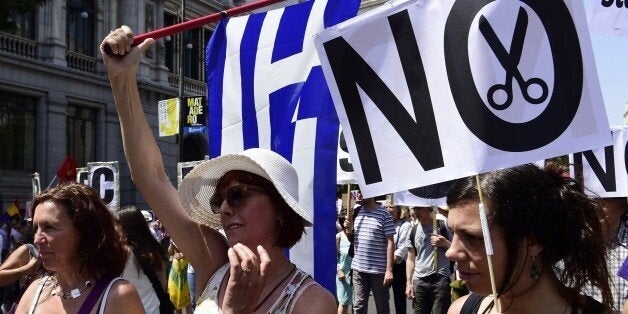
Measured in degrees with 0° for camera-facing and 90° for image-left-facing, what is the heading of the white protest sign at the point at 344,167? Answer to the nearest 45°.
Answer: approximately 0°

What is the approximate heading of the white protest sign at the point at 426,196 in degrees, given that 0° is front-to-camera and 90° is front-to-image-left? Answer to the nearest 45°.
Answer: approximately 0°

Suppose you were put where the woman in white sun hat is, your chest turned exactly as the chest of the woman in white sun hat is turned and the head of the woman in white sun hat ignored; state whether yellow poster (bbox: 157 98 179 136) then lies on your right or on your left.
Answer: on your right

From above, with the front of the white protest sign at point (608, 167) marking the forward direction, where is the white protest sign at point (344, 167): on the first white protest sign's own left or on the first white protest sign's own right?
on the first white protest sign's own right

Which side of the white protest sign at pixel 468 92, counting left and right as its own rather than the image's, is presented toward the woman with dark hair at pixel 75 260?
right

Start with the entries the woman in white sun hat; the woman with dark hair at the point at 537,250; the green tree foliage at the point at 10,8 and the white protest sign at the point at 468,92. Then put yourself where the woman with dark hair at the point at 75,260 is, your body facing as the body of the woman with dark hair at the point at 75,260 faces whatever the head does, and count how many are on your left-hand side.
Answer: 3

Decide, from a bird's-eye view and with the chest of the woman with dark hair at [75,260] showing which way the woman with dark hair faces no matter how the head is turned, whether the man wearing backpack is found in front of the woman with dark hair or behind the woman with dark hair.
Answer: behind
